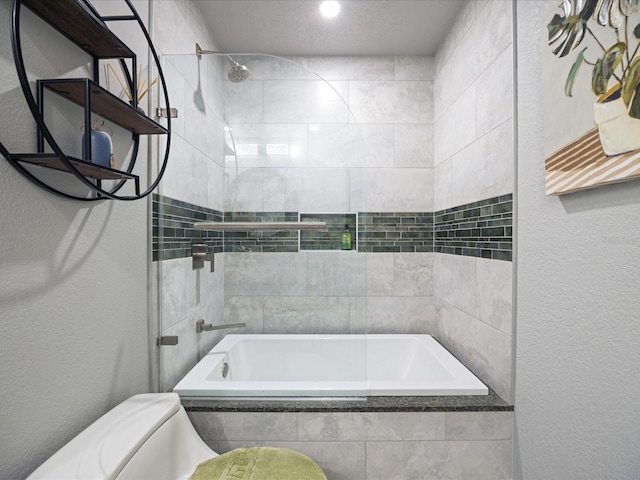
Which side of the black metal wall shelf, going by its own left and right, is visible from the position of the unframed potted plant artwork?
front

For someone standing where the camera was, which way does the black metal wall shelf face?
facing the viewer and to the right of the viewer

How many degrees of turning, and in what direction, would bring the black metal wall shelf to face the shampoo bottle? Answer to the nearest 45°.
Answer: approximately 45° to its left

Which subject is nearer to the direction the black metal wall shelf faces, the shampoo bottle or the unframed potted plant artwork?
the unframed potted plant artwork

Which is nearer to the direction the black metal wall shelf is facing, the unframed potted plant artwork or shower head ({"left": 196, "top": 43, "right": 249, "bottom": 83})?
the unframed potted plant artwork

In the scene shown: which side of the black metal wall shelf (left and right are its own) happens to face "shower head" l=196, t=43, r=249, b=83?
left

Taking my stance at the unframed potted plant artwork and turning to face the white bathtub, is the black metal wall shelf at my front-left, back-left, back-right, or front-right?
front-left

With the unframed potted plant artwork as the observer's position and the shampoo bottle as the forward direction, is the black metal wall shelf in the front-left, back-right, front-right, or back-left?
front-left
